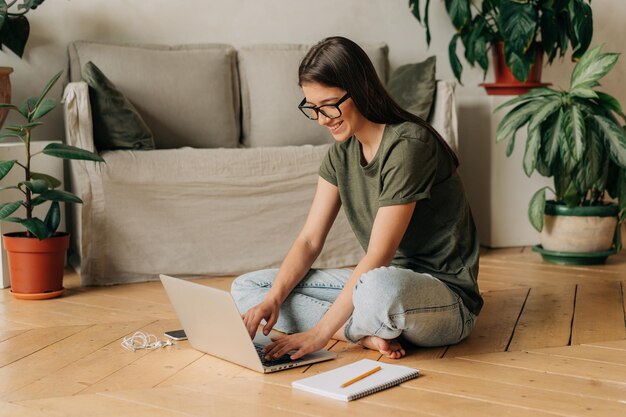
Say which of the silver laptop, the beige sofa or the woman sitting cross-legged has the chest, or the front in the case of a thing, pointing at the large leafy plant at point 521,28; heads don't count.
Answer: the silver laptop

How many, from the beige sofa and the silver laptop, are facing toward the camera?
1

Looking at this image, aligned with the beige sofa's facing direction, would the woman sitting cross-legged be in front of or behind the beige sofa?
in front

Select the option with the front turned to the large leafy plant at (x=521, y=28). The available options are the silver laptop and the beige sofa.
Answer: the silver laptop

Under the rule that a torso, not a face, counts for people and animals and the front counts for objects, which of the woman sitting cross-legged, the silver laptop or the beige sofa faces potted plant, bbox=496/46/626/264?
the silver laptop

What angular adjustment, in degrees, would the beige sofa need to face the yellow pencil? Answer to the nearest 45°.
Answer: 0° — it already faces it

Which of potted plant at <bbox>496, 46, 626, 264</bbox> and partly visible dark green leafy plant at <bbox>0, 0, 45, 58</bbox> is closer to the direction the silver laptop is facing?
the potted plant

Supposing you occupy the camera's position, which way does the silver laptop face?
facing away from the viewer and to the right of the viewer

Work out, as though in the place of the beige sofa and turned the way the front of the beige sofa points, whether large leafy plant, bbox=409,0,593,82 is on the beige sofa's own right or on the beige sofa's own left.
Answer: on the beige sofa's own left

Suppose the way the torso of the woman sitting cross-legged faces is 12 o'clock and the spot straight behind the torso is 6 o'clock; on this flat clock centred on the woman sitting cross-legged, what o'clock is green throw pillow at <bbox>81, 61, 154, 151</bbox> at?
The green throw pillow is roughly at 3 o'clock from the woman sitting cross-legged.

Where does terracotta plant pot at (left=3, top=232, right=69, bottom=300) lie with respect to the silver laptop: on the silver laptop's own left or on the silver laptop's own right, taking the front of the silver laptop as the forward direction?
on the silver laptop's own left

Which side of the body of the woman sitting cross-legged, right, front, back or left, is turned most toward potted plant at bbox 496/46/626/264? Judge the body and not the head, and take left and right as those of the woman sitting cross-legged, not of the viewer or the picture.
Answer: back

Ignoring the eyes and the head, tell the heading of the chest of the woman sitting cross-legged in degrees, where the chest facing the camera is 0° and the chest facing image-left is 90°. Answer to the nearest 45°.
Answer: approximately 45°

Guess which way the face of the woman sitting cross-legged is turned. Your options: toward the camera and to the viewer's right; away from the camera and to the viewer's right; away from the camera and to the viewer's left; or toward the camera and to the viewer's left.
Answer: toward the camera and to the viewer's left
